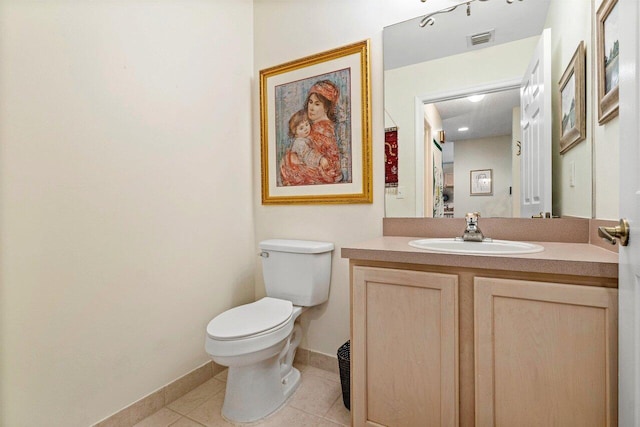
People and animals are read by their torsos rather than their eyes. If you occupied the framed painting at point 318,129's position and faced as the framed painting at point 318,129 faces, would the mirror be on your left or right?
on your left

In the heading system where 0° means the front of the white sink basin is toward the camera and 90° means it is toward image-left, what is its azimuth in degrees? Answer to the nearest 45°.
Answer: approximately 0°

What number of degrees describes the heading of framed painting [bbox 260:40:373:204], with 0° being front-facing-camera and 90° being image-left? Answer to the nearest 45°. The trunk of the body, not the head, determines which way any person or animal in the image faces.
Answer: approximately 45°

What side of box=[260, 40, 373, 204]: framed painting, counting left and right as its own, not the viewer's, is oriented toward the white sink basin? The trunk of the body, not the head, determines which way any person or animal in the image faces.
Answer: left
